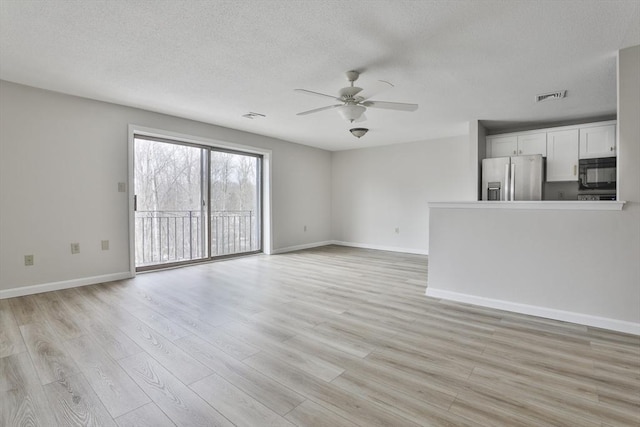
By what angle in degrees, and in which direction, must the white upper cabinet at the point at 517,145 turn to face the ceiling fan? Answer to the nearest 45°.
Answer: approximately 45° to its right

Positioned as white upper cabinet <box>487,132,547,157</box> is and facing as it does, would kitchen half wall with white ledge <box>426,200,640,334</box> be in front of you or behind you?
in front

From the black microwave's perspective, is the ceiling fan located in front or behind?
in front

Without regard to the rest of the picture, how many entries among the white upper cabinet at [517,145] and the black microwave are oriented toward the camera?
2

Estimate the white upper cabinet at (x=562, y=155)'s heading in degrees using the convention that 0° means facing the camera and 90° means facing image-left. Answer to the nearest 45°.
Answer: approximately 0°

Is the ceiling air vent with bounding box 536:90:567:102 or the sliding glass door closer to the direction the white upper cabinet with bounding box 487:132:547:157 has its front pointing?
the ceiling air vent
